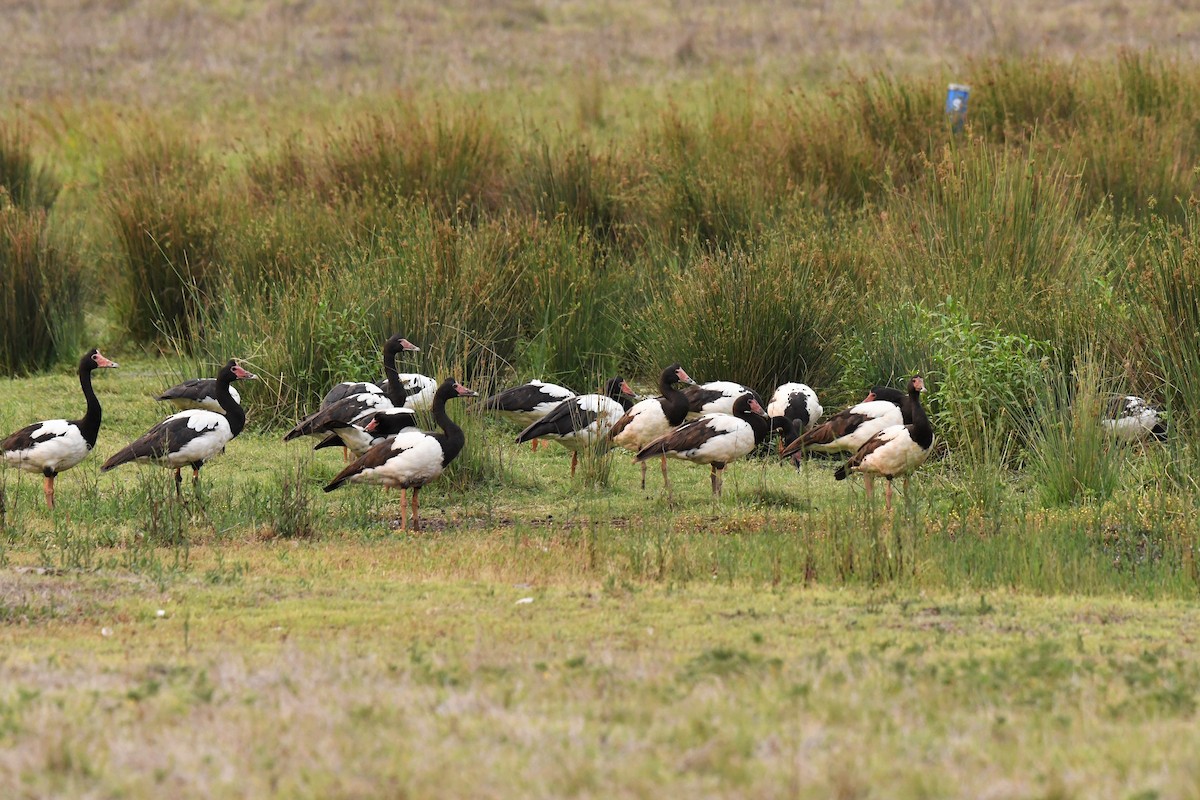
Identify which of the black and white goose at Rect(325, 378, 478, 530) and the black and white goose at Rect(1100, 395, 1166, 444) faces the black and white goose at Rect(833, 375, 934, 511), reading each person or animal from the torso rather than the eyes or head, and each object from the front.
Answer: the black and white goose at Rect(325, 378, 478, 530)

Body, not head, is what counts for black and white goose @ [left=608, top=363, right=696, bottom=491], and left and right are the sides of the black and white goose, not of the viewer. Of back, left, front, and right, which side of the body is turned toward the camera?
right

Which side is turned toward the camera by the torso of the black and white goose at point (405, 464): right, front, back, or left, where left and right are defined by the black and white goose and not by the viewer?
right

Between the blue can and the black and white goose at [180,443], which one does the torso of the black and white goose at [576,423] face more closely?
the blue can

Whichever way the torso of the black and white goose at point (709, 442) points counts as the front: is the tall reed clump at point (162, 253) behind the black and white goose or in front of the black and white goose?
behind

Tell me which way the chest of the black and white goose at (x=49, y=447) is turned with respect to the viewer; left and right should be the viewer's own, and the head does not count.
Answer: facing to the right of the viewer

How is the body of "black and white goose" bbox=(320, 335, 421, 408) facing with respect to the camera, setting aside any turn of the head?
to the viewer's right

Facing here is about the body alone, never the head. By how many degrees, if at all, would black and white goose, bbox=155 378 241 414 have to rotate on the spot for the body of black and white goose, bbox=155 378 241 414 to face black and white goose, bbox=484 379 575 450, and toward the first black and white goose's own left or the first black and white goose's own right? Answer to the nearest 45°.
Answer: approximately 45° to the first black and white goose's own right

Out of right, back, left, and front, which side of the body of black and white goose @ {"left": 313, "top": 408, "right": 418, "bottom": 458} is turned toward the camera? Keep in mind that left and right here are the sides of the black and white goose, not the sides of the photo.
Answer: right

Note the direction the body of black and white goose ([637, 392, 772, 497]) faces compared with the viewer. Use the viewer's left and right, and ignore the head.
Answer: facing to the right of the viewer

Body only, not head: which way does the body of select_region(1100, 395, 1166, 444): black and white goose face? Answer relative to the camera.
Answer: to the viewer's right

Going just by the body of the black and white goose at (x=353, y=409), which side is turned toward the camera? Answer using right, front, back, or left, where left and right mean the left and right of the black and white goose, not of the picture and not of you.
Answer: right
